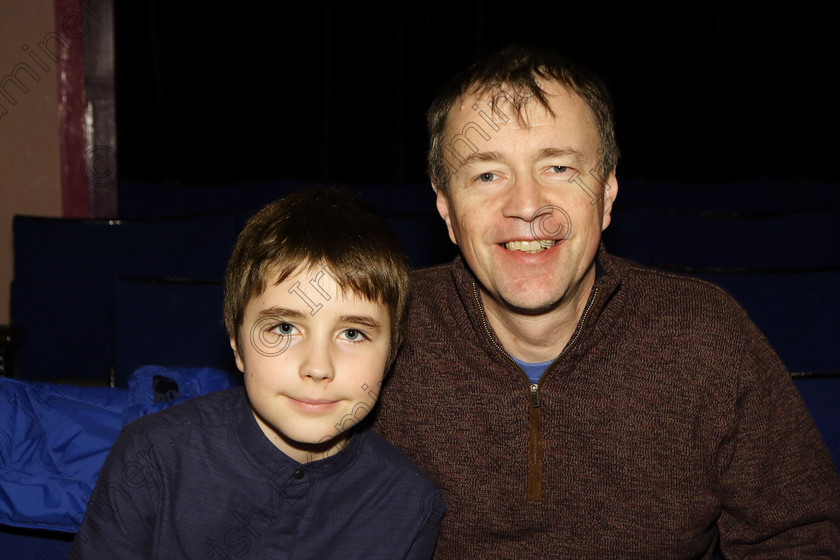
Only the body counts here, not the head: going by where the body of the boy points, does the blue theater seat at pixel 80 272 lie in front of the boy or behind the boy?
behind

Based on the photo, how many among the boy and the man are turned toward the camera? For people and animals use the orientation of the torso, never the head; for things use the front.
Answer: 2

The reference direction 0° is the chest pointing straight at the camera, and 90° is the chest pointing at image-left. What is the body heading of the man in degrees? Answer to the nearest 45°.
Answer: approximately 0°

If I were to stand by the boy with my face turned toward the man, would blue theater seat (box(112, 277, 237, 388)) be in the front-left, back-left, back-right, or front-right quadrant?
back-left

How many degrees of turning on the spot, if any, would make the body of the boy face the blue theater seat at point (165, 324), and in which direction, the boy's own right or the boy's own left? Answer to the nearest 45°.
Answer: approximately 180°

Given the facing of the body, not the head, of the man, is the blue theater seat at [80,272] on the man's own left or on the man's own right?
on the man's own right

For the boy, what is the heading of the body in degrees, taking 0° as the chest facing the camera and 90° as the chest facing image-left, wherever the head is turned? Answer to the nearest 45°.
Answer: approximately 0°
